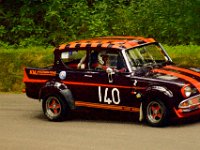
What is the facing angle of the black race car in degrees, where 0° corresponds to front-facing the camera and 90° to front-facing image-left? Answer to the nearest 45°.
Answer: approximately 315°
